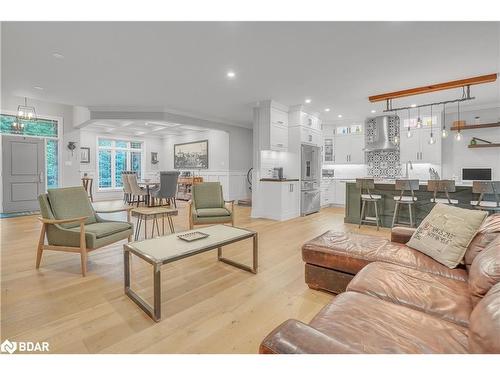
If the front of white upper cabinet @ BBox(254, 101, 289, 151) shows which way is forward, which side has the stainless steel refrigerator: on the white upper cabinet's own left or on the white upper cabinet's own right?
on the white upper cabinet's own left

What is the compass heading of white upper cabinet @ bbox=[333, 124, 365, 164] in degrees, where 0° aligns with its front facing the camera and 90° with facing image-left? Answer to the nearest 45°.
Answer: approximately 0°

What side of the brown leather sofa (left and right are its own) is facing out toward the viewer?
left

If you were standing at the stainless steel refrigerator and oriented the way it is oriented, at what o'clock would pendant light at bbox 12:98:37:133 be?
The pendant light is roughly at 4 o'clock from the stainless steel refrigerator.

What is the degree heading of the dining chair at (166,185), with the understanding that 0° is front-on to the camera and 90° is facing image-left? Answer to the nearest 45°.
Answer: approximately 135°

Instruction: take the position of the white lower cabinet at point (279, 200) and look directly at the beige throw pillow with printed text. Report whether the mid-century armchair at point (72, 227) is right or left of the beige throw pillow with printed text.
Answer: right

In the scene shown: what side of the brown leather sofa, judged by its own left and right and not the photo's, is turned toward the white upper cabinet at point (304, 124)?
right
